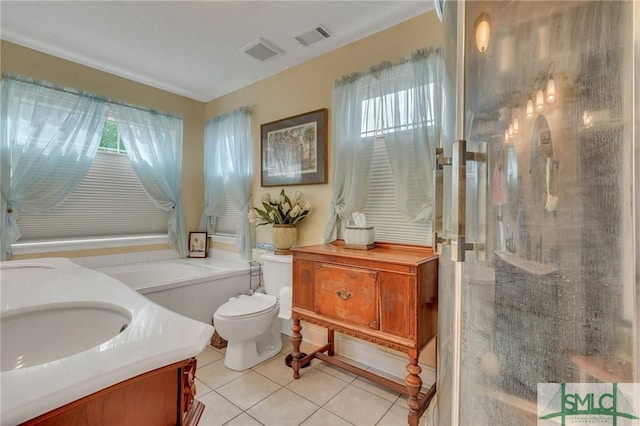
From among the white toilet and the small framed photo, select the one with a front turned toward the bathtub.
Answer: the small framed photo

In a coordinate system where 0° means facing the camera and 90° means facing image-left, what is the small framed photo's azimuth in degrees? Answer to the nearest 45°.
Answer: approximately 0°

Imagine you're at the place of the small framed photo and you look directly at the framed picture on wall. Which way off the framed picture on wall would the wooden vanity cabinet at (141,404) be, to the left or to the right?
right

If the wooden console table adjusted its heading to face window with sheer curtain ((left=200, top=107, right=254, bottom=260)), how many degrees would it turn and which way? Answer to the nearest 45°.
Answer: approximately 90° to its right

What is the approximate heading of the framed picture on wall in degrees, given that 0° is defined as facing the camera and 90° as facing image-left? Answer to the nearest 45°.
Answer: approximately 45°
